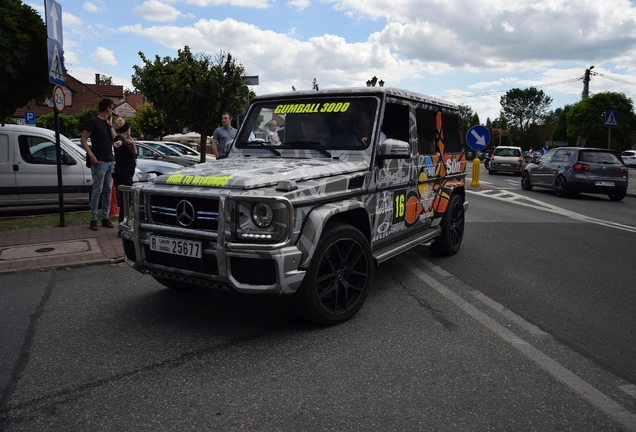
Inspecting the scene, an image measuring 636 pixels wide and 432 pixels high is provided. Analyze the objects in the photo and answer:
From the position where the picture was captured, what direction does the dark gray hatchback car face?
facing away from the viewer and to the left of the viewer

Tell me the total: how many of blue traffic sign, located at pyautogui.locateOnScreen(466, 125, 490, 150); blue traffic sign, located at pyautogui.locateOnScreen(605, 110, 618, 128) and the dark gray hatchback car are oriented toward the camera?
2

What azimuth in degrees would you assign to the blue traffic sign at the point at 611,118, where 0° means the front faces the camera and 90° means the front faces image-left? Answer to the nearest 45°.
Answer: approximately 0°

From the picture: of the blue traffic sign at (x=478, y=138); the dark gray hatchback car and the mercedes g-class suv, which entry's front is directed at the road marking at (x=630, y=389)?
the blue traffic sign

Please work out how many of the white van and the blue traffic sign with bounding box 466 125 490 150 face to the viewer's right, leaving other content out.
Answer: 1

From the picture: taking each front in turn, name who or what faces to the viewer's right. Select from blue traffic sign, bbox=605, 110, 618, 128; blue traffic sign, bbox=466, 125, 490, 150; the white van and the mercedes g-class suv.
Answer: the white van

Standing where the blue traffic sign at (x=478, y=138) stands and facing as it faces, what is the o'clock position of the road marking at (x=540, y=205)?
The road marking is roughly at 11 o'clock from the blue traffic sign.

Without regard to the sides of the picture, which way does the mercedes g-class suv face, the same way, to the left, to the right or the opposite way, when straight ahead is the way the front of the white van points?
the opposite way

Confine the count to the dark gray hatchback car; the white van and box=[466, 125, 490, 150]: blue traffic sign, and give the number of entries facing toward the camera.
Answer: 1

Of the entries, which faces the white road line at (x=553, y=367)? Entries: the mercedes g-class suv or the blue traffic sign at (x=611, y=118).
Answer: the blue traffic sign

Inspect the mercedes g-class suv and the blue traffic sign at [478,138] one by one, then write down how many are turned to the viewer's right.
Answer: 0

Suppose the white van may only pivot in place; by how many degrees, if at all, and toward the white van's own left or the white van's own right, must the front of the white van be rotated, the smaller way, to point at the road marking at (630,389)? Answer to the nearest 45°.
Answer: approximately 90° to the white van's own right

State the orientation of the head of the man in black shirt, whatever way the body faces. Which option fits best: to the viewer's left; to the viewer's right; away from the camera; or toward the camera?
to the viewer's right

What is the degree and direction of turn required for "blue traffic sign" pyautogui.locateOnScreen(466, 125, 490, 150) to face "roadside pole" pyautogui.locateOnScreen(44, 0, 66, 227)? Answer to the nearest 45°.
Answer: approximately 45° to its right
